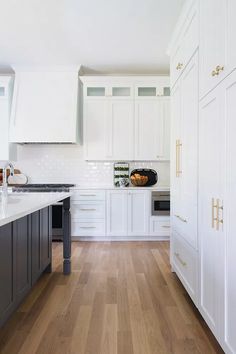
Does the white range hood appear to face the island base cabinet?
yes

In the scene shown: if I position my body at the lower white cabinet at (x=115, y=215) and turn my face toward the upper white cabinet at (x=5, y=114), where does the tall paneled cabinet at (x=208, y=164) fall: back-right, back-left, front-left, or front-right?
back-left

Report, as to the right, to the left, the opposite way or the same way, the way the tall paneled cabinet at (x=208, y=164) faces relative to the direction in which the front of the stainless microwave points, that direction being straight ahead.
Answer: to the right

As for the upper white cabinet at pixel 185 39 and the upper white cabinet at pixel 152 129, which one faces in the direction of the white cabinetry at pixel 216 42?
the upper white cabinet at pixel 152 129

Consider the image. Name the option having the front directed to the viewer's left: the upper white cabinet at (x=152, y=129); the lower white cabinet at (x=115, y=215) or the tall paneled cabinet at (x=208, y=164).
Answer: the tall paneled cabinet

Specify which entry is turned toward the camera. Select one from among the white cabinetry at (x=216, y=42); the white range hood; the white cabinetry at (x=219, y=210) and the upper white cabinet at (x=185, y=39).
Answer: the white range hood

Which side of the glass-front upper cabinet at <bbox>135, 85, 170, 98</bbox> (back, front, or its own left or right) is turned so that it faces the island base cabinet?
front

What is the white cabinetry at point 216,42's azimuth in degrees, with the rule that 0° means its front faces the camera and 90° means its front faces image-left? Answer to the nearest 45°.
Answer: approximately 90°

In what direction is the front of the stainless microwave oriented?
toward the camera

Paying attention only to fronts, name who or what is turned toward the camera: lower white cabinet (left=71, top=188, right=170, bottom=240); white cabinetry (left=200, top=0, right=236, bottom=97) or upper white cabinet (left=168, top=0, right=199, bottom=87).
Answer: the lower white cabinet

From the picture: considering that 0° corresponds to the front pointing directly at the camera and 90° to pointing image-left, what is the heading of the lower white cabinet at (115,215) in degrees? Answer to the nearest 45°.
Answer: approximately 0°

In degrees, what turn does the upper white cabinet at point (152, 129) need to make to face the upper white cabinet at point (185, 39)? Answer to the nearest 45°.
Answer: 0° — it already faces it

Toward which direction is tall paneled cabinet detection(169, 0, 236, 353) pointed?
to the viewer's left

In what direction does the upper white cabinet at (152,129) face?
toward the camera
